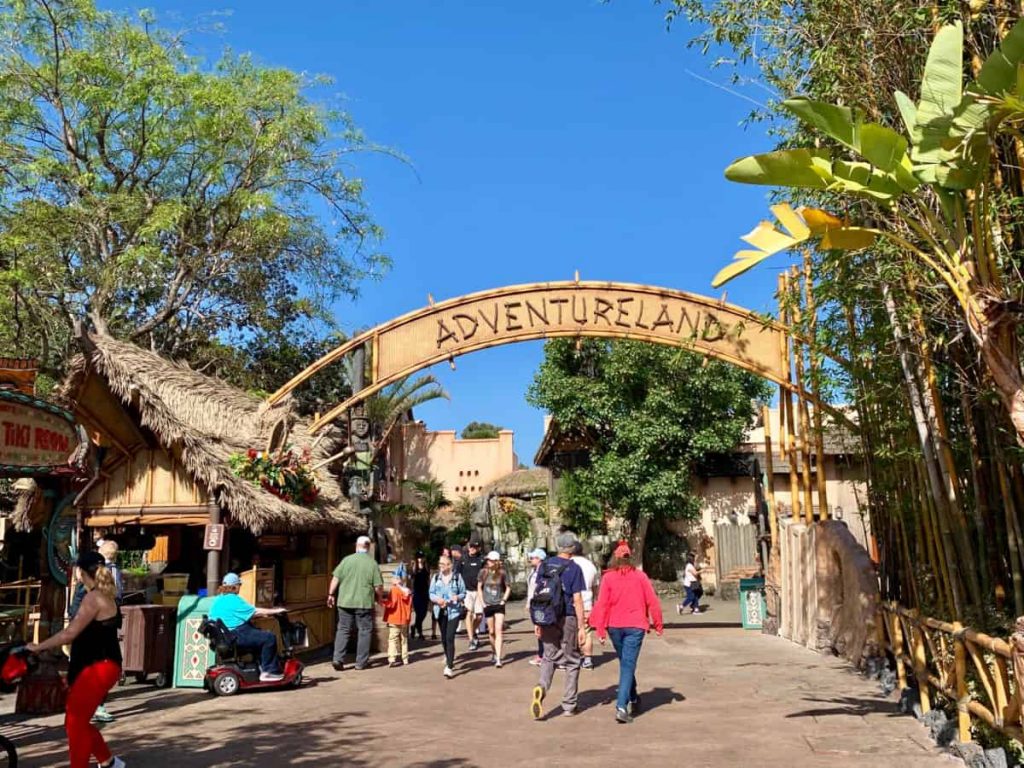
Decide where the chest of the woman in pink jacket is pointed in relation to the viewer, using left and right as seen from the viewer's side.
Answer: facing away from the viewer

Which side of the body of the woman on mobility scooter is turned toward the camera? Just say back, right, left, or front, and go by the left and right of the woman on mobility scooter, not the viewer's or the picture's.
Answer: right

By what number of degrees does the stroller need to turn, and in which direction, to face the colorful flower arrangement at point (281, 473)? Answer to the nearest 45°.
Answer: approximately 135° to its right

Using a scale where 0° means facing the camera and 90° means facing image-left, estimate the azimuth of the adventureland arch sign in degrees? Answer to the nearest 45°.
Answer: approximately 0°

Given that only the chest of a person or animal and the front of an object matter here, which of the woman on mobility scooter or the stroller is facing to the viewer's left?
the stroller

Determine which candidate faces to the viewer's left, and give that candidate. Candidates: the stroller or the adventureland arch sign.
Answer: the stroller

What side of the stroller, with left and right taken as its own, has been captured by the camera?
left

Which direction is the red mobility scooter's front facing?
to the viewer's right

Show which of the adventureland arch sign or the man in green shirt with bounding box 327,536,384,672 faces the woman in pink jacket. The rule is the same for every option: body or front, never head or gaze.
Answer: the adventureland arch sign

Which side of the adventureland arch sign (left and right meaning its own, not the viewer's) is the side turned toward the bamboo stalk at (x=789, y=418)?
left
